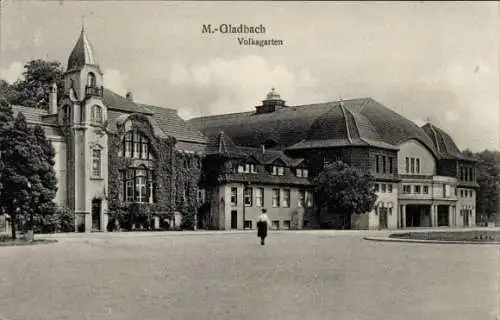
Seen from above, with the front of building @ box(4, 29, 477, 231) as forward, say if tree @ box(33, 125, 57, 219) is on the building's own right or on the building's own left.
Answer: on the building's own right

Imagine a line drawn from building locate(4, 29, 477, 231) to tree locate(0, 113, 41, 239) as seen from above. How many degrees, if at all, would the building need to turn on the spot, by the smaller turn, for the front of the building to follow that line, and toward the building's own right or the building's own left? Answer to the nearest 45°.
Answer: approximately 45° to the building's own right
